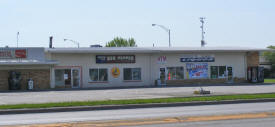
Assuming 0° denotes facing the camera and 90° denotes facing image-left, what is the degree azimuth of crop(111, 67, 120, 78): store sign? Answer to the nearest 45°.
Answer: approximately 0°

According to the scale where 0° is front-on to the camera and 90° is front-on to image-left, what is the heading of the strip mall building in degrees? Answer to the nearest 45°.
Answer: approximately 0°
